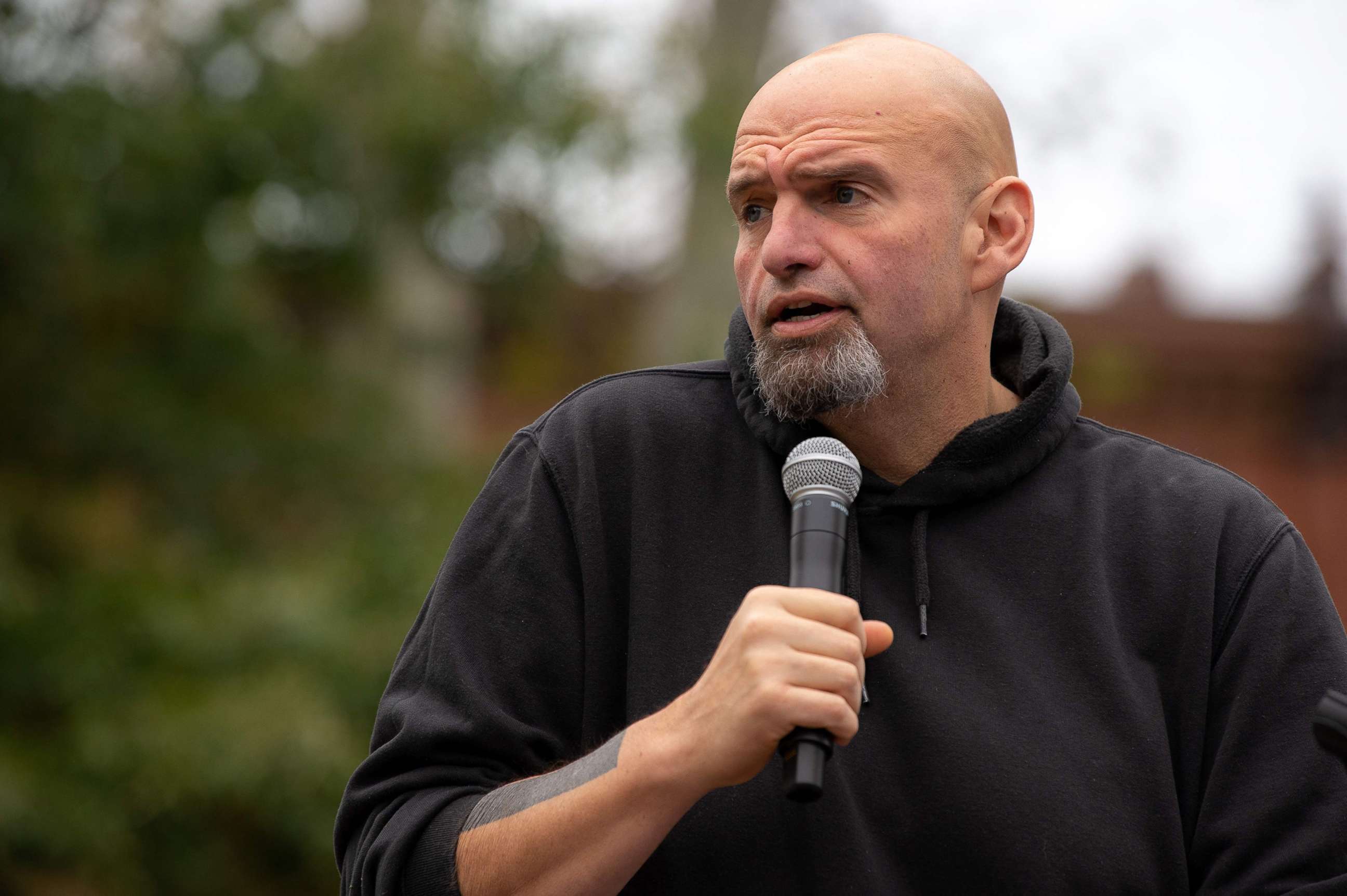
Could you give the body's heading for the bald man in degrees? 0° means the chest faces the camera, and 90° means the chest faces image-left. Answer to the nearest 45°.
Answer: approximately 0°

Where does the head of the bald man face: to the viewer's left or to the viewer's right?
to the viewer's left

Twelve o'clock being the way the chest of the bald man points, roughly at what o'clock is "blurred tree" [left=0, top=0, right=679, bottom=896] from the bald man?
The blurred tree is roughly at 5 o'clock from the bald man.

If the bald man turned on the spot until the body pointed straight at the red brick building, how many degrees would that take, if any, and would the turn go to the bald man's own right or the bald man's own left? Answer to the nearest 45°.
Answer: approximately 180°
